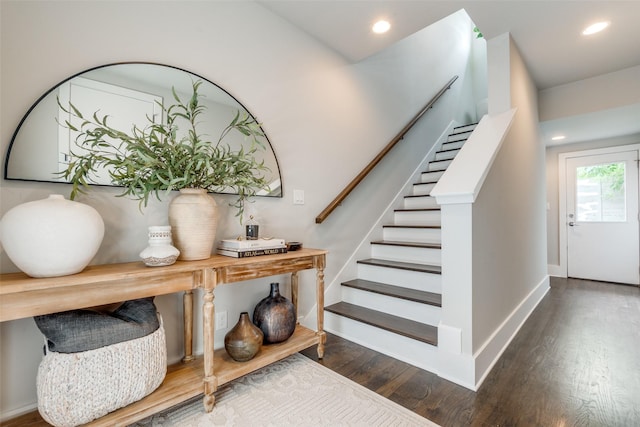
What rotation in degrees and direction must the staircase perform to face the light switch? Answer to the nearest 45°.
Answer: approximately 45° to its right

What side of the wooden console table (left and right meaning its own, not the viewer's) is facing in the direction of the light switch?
left

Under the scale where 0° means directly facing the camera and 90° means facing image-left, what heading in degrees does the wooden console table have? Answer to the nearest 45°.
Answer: approximately 315°

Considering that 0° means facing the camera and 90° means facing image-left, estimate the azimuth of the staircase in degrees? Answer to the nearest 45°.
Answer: approximately 45°

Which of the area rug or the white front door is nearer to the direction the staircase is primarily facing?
the area rug

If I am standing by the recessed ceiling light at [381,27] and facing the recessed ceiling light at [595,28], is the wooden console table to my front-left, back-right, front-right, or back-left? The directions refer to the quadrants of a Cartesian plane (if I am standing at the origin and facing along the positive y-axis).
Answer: back-right
